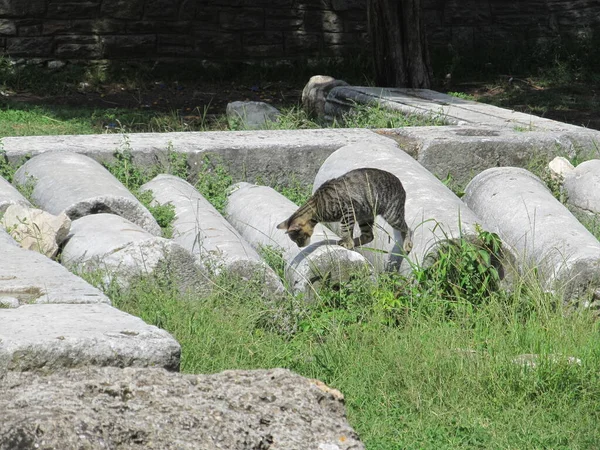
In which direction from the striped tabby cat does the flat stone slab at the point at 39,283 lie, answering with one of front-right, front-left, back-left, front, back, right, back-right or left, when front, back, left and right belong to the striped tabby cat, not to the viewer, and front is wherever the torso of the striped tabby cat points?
front-left

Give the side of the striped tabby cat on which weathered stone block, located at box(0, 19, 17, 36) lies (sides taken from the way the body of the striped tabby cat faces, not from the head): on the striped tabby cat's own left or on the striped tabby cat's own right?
on the striped tabby cat's own right

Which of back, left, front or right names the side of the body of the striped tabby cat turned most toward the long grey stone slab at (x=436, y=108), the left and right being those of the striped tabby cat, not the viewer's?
right

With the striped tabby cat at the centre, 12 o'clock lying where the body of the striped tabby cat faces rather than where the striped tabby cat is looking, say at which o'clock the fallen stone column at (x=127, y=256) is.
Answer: The fallen stone column is roughly at 11 o'clock from the striped tabby cat.

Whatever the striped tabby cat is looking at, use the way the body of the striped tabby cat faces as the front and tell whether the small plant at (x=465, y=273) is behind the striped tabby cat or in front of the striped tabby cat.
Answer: behind

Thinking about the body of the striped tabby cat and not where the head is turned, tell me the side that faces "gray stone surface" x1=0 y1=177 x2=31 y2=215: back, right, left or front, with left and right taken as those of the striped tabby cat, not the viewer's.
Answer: front

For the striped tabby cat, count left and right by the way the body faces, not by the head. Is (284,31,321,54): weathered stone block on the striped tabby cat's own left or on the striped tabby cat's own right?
on the striped tabby cat's own right

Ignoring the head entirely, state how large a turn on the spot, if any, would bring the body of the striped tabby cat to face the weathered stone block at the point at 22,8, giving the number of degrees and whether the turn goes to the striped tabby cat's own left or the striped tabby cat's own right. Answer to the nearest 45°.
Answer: approximately 45° to the striped tabby cat's own right

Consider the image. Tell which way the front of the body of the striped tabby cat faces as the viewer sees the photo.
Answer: to the viewer's left

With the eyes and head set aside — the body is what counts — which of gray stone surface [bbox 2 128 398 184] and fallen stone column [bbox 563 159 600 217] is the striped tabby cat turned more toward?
the gray stone surface

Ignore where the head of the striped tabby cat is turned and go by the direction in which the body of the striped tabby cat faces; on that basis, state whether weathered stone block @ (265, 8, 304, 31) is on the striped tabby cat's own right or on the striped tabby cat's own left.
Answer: on the striped tabby cat's own right

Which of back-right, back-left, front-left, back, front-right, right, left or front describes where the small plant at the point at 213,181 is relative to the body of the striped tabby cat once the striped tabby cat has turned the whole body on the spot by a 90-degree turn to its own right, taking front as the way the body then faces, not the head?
front-left

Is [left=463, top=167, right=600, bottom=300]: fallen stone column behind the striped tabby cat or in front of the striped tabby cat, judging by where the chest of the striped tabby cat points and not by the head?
behind

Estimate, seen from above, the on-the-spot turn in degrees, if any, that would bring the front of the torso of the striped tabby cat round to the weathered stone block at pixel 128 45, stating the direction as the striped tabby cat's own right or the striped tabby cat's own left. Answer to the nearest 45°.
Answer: approximately 90° to the striped tabby cat's own right

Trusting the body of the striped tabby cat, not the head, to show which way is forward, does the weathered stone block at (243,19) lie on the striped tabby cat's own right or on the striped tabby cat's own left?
on the striped tabby cat's own right

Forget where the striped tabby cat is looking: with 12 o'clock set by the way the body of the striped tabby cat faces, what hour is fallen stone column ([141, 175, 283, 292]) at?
The fallen stone column is roughly at 12 o'clock from the striped tabby cat.

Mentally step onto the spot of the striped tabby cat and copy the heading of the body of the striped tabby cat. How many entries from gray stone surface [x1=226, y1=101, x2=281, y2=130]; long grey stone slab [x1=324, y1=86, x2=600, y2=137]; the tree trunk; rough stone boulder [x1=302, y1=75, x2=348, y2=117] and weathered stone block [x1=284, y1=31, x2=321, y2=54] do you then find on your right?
5

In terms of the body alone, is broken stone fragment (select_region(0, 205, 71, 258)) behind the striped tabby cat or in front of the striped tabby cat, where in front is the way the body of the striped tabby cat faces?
in front

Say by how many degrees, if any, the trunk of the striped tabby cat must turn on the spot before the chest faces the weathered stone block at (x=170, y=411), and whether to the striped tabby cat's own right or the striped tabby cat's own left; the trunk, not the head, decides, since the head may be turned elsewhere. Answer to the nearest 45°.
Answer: approximately 90° to the striped tabby cat's own left
